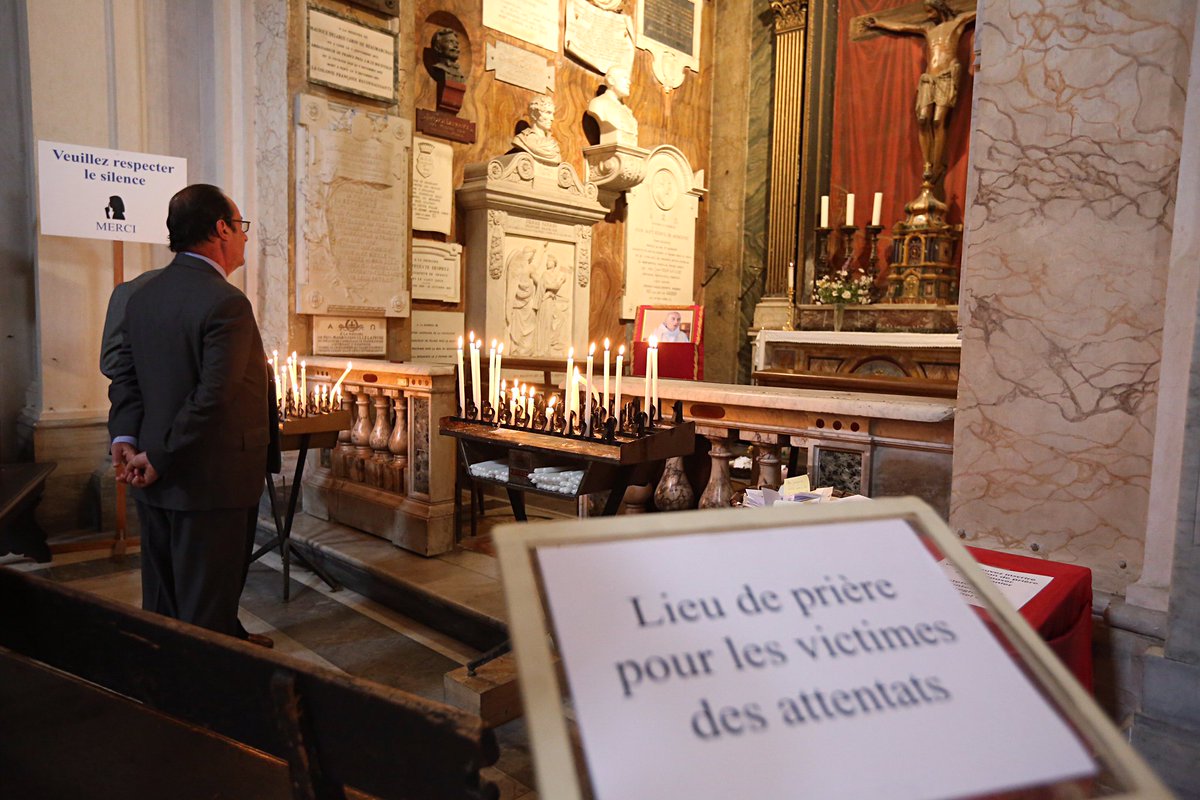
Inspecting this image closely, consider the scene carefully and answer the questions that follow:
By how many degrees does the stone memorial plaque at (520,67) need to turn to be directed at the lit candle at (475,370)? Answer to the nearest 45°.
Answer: approximately 45° to its right

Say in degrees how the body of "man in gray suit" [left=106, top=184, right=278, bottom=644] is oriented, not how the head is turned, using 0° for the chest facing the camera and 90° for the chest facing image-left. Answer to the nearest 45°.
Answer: approximately 225°

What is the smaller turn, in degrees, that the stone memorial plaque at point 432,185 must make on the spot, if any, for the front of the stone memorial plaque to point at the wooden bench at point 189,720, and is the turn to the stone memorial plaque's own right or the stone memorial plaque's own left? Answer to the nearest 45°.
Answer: approximately 45° to the stone memorial plaque's own right

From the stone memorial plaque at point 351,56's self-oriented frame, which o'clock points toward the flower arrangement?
The flower arrangement is roughly at 10 o'clock from the stone memorial plaque.

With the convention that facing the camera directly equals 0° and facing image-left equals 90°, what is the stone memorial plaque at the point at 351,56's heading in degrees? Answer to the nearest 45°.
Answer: approximately 315°

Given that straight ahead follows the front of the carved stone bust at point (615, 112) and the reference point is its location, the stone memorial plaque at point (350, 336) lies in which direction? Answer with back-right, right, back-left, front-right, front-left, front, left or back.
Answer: right

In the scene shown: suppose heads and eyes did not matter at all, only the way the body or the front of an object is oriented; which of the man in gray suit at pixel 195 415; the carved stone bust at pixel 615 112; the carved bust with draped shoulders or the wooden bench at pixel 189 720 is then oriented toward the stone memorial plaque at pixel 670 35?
the man in gray suit
